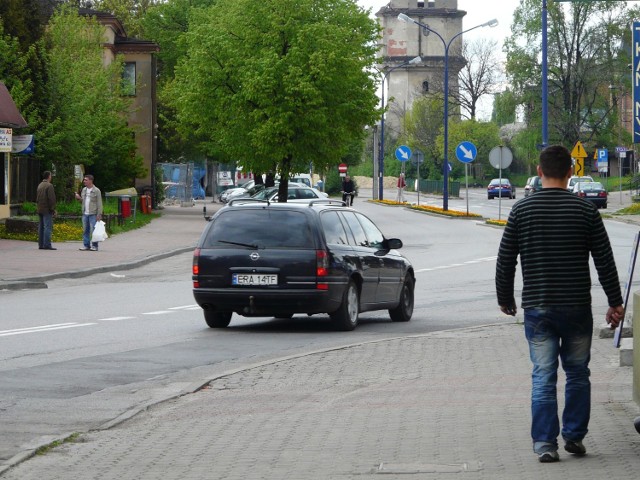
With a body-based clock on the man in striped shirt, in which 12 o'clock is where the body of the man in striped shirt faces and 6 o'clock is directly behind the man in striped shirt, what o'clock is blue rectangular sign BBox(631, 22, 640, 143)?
The blue rectangular sign is roughly at 12 o'clock from the man in striped shirt.

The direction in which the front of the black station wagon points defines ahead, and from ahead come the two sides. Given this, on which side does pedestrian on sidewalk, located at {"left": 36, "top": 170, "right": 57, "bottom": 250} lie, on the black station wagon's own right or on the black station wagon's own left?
on the black station wagon's own left

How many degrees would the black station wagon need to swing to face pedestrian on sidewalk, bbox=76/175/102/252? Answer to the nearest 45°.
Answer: approximately 45° to its left

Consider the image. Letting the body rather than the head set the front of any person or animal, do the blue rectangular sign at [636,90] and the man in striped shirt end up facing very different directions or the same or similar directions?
very different directions

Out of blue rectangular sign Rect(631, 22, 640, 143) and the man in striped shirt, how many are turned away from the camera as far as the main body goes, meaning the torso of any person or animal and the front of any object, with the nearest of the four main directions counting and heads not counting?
1

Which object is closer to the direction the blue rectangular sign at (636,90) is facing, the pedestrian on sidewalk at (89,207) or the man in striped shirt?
the man in striped shirt

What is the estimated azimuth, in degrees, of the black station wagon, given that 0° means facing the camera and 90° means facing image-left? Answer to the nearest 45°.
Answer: approximately 225°

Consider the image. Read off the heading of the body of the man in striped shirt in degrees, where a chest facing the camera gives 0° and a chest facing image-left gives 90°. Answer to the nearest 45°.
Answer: approximately 180°

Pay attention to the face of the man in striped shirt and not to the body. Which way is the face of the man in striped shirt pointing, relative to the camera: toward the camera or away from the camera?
away from the camera
